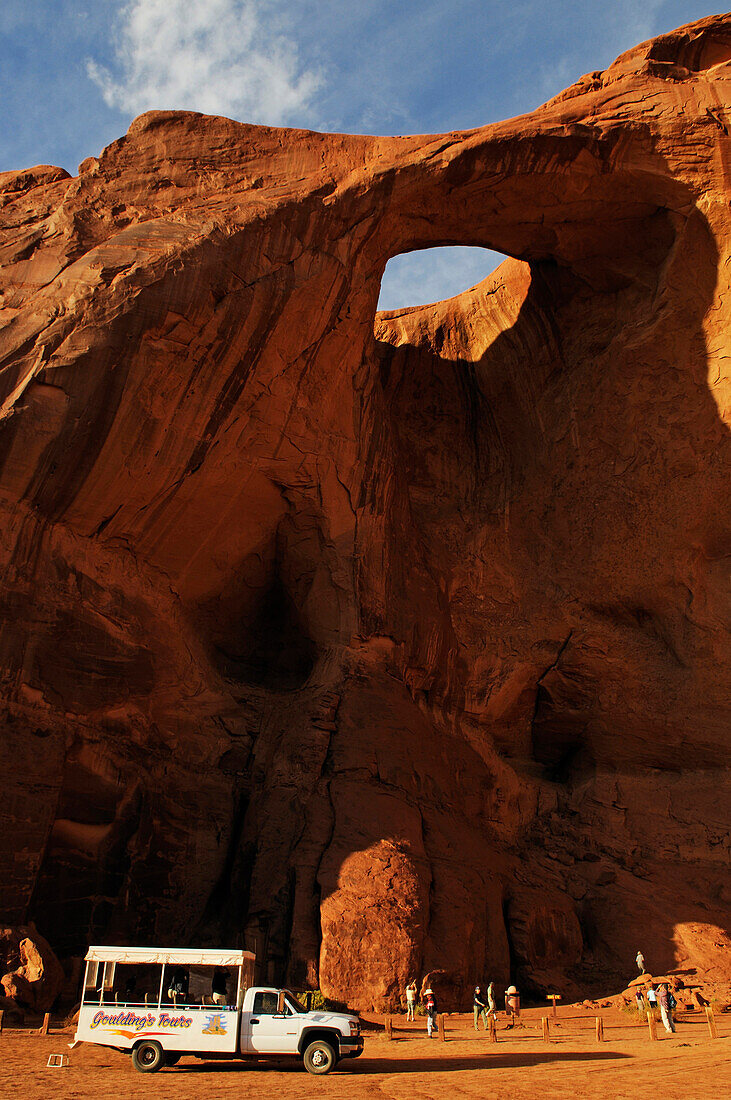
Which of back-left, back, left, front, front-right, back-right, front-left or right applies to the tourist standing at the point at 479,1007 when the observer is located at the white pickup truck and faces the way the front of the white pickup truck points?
front-left

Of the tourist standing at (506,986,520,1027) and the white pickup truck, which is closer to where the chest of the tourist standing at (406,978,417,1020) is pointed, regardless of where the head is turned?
the tourist standing

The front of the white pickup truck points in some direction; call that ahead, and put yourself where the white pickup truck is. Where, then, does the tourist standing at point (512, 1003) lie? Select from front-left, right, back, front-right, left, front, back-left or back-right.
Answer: front-left

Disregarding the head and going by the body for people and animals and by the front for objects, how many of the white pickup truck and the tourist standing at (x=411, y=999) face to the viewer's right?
1

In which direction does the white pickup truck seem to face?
to the viewer's right

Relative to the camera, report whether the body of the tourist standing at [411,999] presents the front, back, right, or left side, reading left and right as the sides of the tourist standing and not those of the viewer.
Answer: back

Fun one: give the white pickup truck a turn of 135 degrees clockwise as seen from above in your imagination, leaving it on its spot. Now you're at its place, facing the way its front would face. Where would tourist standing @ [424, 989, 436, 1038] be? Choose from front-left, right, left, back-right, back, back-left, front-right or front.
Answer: back

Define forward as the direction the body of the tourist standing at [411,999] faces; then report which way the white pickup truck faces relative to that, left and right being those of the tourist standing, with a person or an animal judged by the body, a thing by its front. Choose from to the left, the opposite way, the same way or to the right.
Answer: to the right

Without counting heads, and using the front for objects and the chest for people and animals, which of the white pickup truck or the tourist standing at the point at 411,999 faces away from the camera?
the tourist standing

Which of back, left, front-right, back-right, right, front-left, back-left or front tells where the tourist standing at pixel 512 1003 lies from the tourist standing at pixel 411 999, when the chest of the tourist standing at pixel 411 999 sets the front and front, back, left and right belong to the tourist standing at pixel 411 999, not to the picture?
front-right

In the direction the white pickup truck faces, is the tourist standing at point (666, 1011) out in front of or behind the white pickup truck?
in front

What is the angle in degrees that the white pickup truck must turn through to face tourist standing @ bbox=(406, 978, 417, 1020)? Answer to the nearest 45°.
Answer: approximately 45° to its left
